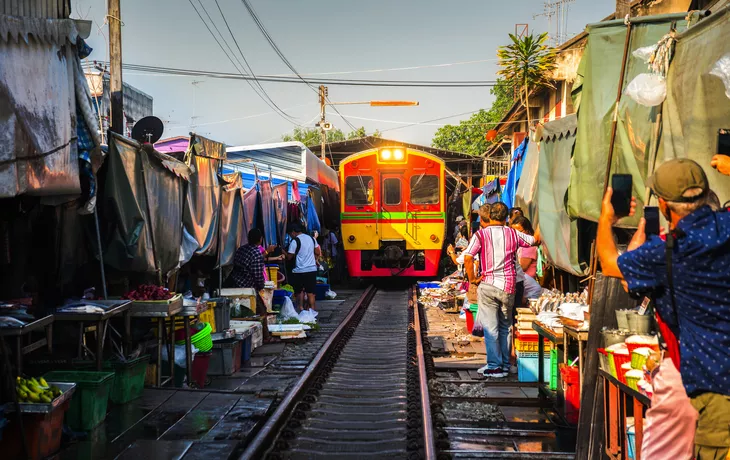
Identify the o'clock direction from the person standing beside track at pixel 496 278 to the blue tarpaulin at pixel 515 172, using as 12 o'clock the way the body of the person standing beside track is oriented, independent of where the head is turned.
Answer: The blue tarpaulin is roughly at 12 o'clock from the person standing beside track.

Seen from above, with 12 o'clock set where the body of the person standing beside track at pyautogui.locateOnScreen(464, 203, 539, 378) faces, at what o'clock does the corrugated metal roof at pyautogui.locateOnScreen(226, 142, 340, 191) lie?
The corrugated metal roof is roughly at 11 o'clock from the person standing beside track.

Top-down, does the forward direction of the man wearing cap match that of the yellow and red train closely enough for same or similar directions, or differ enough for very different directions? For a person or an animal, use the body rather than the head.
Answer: very different directions

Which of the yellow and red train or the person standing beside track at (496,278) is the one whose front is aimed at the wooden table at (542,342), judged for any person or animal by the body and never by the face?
the yellow and red train

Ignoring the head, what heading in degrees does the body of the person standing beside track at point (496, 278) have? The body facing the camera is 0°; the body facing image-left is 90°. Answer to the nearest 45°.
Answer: approximately 180°

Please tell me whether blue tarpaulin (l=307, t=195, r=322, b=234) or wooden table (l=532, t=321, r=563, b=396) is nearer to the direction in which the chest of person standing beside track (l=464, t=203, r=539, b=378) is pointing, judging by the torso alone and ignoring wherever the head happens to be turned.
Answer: the blue tarpaulin

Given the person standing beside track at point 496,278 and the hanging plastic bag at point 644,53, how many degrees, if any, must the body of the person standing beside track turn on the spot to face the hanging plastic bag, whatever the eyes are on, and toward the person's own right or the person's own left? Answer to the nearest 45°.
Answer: approximately 135° to the person's own right

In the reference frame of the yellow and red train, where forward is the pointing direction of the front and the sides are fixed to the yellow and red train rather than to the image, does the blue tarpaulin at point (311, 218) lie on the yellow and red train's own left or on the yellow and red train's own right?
on the yellow and red train's own right

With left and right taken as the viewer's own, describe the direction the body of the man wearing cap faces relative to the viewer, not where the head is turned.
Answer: facing away from the viewer and to the left of the viewer

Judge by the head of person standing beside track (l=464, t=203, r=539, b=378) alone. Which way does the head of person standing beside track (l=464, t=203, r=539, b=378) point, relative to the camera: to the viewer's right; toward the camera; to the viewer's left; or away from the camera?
away from the camera

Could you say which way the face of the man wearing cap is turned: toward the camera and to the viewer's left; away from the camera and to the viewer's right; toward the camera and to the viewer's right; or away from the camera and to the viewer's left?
away from the camera and to the viewer's left

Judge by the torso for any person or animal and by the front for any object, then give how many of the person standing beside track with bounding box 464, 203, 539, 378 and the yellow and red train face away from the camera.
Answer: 1
